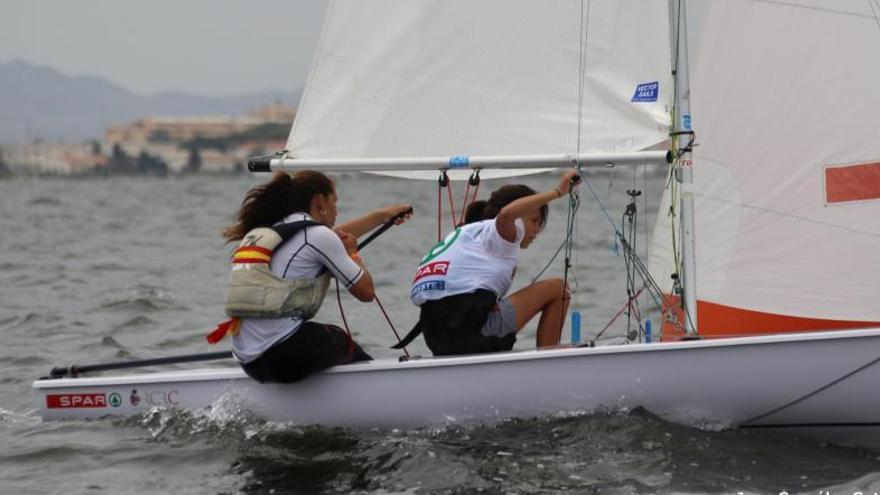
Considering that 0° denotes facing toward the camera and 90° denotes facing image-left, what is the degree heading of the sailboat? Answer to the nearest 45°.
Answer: approximately 270°

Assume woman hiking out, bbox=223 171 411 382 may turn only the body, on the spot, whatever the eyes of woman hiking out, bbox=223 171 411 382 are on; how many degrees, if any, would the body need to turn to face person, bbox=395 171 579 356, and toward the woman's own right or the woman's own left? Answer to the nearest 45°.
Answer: approximately 45° to the woman's own right

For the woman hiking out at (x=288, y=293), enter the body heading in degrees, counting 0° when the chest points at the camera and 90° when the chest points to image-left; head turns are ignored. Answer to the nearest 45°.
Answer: approximately 225°
